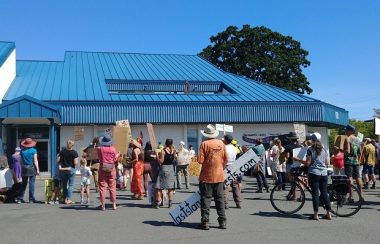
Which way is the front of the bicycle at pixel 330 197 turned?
to the viewer's left

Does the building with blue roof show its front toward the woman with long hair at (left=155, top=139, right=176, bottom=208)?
yes

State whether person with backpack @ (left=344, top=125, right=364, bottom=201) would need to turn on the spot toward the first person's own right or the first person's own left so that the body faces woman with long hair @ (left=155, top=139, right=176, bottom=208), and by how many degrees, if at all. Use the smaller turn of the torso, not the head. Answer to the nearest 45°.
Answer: approximately 90° to the first person's own left

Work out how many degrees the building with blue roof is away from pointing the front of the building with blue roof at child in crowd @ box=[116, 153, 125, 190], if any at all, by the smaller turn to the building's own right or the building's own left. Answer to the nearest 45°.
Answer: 0° — it already faces them

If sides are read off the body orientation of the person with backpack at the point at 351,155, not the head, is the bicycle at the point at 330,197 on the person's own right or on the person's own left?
on the person's own left

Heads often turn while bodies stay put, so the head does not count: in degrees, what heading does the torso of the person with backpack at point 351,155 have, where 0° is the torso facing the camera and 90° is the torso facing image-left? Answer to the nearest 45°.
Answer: approximately 135°

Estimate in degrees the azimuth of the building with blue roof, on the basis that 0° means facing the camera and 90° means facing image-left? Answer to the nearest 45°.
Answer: approximately 0°

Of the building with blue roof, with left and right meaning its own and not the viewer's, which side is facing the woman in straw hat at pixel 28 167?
front

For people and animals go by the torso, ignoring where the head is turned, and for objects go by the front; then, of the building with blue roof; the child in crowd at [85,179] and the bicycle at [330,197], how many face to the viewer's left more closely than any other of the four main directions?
1

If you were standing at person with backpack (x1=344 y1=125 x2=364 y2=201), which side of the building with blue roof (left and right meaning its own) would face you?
front
